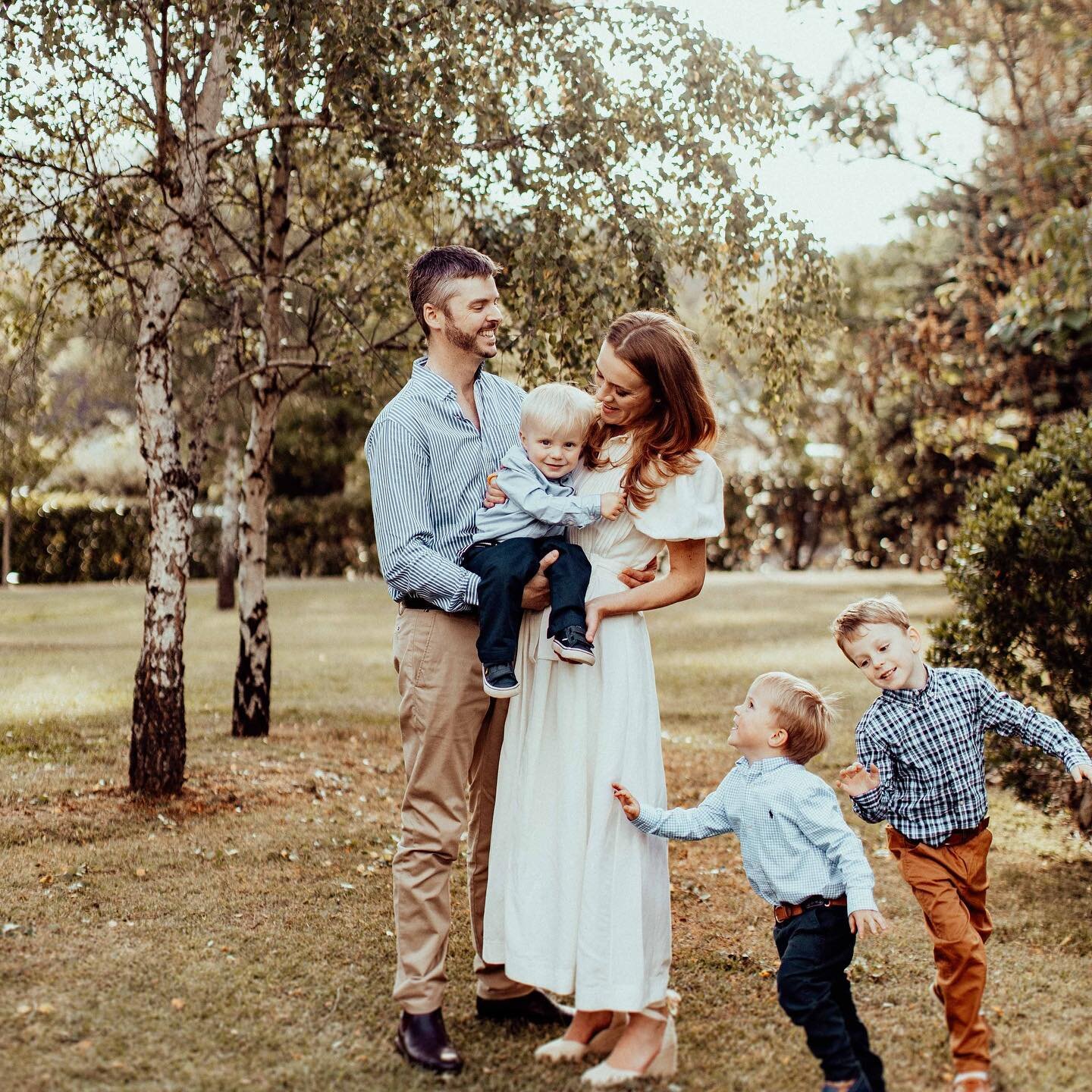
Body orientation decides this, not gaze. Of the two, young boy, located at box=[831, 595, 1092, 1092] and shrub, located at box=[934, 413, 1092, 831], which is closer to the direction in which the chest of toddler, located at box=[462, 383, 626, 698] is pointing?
the young boy

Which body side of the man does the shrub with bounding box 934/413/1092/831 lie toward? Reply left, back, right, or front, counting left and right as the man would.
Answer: left

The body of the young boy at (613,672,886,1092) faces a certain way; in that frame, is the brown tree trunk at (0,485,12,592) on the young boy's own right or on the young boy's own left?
on the young boy's own right

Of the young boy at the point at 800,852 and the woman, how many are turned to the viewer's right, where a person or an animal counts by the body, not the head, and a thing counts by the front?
0

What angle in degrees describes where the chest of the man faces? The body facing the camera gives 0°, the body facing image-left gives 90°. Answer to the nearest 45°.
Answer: approximately 315°

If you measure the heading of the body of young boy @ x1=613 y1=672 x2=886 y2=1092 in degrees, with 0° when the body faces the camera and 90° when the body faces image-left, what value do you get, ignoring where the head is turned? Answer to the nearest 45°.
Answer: approximately 45°

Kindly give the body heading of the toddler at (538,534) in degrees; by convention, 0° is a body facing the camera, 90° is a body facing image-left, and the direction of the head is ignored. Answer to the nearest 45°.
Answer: approximately 315°

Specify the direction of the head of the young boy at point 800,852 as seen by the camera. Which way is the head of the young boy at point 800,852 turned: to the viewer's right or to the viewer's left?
to the viewer's left

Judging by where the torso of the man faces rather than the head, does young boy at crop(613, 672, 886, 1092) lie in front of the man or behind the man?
in front

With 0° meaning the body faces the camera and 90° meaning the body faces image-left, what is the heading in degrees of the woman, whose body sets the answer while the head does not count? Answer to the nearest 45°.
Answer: approximately 45°

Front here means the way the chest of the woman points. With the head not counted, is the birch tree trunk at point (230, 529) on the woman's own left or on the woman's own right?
on the woman's own right
